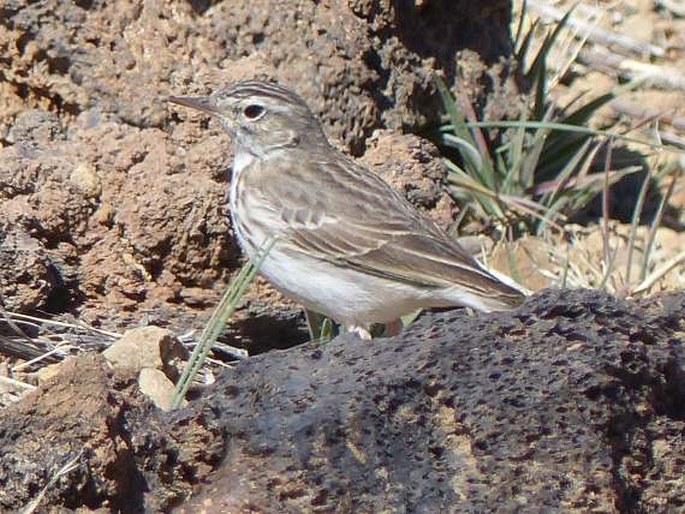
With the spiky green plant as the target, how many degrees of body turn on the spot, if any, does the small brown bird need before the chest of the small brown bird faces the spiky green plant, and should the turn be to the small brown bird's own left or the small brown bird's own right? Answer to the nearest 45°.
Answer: approximately 135° to the small brown bird's own right

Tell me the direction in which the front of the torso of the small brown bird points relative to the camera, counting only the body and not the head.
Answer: to the viewer's left

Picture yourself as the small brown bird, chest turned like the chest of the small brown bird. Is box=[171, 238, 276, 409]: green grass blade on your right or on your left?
on your left

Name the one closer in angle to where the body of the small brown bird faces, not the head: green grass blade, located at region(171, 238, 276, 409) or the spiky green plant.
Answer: the green grass blade
